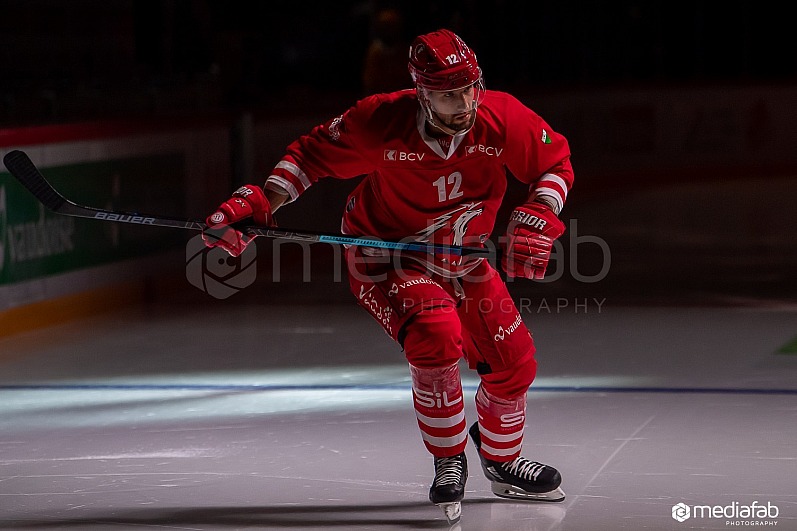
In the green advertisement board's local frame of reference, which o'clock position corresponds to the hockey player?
The hockey player is roughly at 1 o'clock from the green advertisement board.

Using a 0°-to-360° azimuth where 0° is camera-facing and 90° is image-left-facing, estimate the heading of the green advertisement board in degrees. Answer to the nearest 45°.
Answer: approximately 315°
